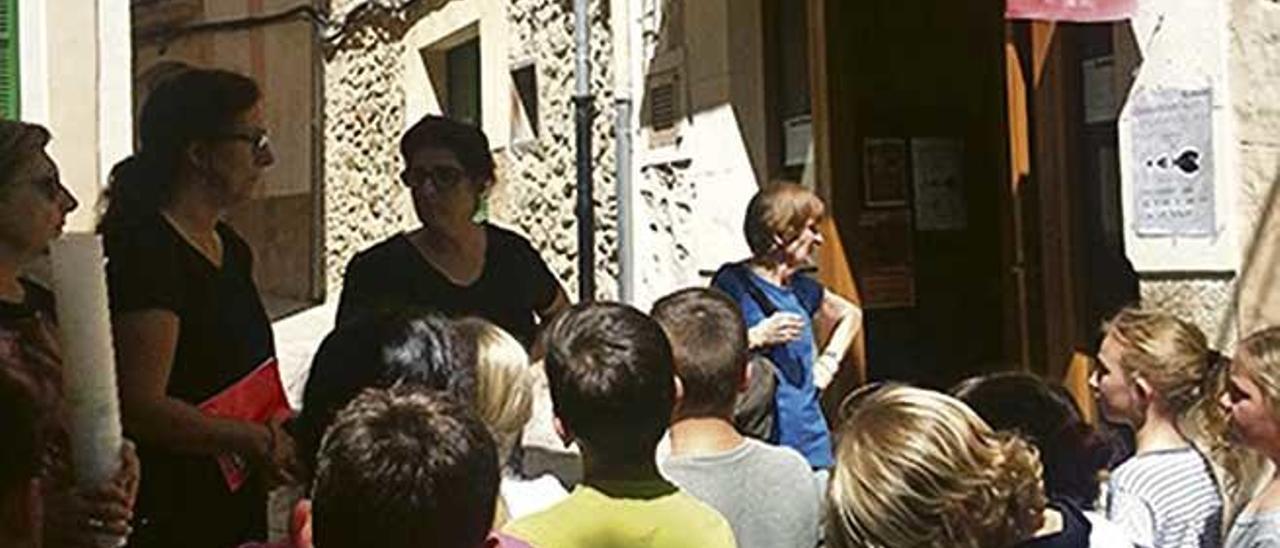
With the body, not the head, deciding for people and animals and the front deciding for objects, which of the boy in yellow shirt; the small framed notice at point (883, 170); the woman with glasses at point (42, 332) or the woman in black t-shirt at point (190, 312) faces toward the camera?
the small framed notice

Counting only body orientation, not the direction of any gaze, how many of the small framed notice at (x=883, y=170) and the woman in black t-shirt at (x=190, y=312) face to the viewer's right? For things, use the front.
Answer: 1

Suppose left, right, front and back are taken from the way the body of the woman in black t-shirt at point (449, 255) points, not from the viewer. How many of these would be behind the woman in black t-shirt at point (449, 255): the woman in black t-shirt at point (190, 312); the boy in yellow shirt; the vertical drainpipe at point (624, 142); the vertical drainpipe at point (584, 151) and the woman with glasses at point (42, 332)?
2

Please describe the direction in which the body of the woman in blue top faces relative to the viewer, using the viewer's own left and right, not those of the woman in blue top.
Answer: facing the viewer and to the right of the viewer

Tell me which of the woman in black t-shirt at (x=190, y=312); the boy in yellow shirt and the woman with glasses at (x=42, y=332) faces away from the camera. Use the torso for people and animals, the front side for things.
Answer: the boy in yellow shirt

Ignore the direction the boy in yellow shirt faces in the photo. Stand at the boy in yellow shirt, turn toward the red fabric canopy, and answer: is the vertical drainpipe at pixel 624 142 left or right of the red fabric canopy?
left

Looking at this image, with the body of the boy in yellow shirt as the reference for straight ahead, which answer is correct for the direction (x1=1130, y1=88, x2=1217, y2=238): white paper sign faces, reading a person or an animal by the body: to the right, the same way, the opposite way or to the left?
the opposite way

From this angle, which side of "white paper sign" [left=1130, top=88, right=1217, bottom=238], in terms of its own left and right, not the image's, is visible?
front

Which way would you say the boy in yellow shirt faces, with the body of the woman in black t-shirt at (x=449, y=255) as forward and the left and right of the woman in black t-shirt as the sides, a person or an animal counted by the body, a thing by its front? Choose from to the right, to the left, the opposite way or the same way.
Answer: the opposite way

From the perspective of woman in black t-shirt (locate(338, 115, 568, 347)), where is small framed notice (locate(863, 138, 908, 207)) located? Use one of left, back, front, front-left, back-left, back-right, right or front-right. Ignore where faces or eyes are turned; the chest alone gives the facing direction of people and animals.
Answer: back-left

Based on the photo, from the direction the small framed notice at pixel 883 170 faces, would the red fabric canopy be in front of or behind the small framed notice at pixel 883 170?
in front

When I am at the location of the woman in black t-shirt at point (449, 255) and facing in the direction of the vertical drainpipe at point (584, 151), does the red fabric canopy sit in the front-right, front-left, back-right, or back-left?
front-right

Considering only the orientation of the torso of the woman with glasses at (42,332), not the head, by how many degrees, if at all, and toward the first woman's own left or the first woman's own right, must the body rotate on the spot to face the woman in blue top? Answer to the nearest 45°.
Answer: approximately 45° to the first woman's own left

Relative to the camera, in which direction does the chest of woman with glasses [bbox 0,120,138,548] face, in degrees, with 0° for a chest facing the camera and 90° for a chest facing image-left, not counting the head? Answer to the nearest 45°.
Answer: approximately 270°

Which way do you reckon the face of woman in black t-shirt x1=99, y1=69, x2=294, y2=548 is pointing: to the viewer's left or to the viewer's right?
to the viewer's right

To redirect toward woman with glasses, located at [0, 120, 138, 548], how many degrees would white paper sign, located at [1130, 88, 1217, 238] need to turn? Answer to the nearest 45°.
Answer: approximately 45° to its right

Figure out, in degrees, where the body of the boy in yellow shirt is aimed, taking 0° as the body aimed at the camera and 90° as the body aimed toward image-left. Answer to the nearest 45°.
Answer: approximately 180°

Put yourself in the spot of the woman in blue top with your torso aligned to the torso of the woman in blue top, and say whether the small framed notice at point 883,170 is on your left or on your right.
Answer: on your left

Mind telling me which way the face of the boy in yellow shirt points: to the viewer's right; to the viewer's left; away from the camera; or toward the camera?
away from the camera

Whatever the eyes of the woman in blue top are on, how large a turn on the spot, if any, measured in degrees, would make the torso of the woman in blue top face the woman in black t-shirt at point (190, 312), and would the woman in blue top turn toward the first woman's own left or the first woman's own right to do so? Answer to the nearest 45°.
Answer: approximately 90° to the first woman's own right
